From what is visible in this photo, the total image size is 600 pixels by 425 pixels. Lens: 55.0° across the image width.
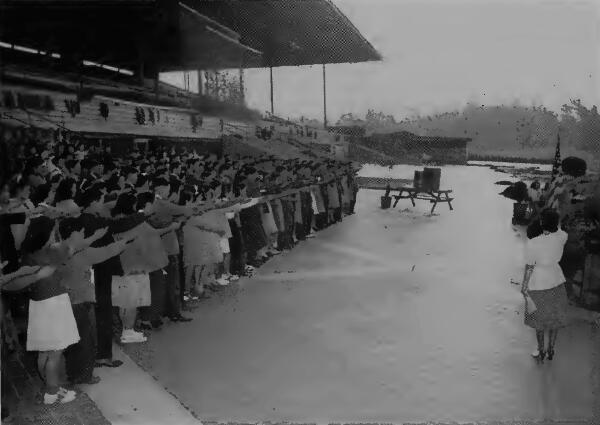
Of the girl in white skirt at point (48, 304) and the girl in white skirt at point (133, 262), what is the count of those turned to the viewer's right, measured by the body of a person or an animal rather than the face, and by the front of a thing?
2

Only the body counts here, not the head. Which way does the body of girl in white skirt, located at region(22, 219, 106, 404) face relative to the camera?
to the viewer's right

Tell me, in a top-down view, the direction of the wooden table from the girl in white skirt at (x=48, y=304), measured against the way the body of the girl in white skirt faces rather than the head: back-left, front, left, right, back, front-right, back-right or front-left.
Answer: front-left

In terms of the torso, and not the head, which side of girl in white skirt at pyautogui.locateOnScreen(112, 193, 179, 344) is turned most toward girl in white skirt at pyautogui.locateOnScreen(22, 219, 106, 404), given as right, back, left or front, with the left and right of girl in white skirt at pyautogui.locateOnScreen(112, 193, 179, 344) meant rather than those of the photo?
right

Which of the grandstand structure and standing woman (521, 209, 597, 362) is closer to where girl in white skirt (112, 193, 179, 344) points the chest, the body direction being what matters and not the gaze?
the standing woman

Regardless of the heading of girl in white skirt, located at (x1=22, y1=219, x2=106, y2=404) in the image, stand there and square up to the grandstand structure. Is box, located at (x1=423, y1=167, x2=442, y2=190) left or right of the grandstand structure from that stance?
right

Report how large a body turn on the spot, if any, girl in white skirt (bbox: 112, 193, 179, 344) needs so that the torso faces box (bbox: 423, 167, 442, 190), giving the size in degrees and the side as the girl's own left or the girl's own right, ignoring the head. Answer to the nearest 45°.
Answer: approximately 45° to the girl's own left

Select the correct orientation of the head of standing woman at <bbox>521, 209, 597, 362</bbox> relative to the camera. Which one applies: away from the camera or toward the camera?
away from the camera

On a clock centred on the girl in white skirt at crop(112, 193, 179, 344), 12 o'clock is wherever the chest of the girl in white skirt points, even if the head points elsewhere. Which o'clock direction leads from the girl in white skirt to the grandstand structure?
The grandstand structure is roughly at 9 o'clock from the girl in white skirt.

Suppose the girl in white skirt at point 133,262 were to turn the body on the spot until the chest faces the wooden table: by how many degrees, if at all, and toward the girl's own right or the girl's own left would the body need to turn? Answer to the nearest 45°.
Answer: approximately 45° to the girl's own left

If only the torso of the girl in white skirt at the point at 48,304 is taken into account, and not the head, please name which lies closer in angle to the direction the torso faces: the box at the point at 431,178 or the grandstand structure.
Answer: the box

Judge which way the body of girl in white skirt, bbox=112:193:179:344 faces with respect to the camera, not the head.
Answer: to the viewer's right
